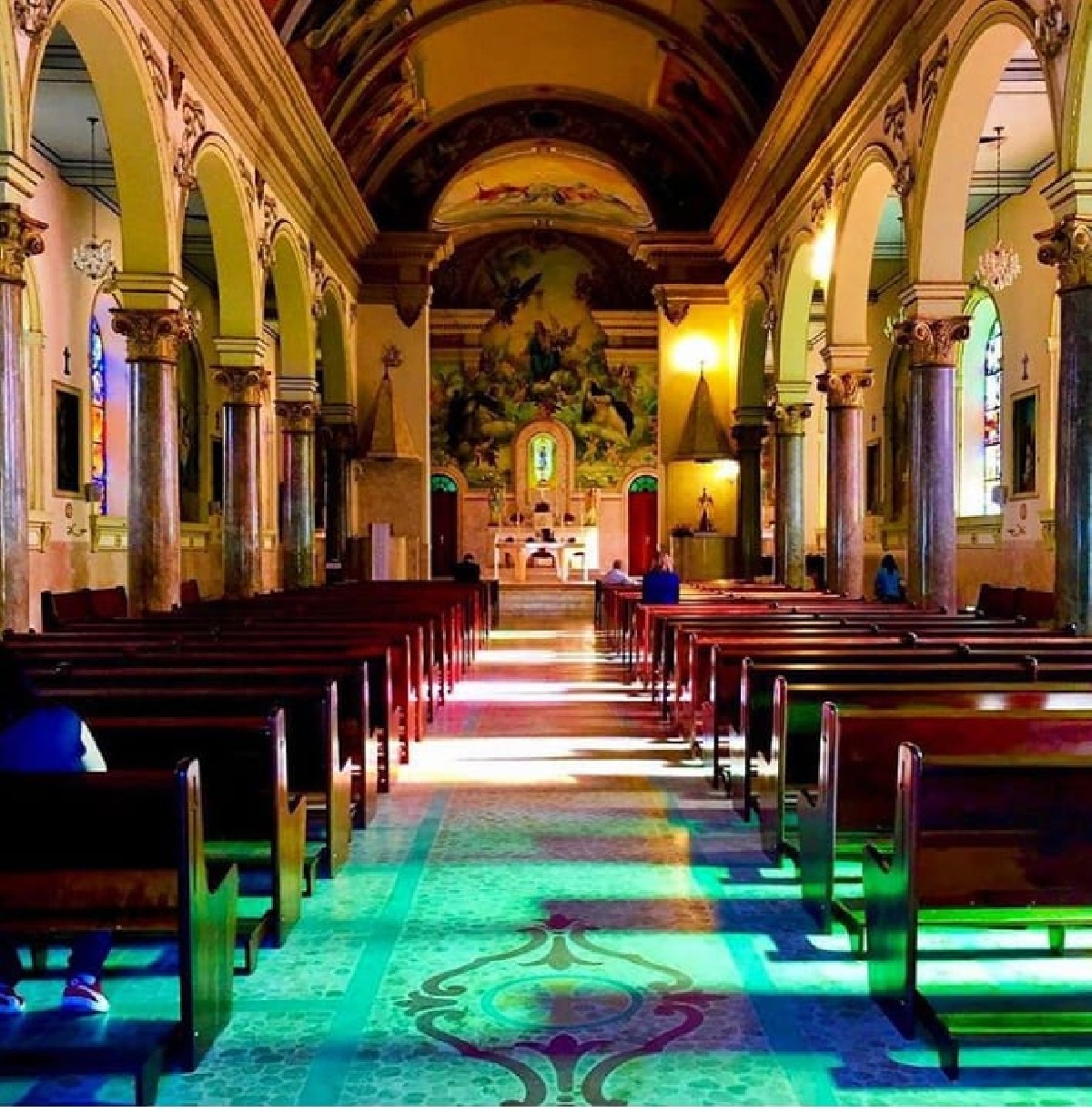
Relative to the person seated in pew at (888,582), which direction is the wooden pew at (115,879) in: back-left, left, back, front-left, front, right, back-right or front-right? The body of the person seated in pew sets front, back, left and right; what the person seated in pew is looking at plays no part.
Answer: back

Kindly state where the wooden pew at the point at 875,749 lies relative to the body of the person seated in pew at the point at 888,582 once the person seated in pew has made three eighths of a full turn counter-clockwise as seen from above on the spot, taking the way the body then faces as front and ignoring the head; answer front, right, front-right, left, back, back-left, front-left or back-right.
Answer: front-left

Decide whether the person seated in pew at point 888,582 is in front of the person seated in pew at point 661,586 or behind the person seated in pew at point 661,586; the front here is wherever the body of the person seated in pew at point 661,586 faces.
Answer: in front

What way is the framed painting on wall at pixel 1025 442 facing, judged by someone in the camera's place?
facing to the left of the viewer

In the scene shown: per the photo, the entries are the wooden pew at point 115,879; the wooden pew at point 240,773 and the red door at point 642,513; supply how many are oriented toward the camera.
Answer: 1

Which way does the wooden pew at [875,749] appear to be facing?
away from the camera

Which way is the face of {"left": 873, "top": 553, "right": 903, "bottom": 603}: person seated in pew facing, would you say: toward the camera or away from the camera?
away from the camera

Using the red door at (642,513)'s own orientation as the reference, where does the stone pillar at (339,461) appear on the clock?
The stone pillar is roughly at 1 o'clock from the red door.

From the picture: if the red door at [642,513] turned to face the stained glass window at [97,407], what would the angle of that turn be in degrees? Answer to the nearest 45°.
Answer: approximately 45° to its right

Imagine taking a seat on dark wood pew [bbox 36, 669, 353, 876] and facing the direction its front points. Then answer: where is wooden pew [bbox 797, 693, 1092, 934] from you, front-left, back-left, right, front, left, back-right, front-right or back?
back-right

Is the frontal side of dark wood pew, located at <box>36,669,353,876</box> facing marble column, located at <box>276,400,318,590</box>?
yes

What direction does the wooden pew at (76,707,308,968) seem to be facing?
away from the camera

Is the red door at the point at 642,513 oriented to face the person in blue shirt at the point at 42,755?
yes

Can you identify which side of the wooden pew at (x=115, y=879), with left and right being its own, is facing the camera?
back

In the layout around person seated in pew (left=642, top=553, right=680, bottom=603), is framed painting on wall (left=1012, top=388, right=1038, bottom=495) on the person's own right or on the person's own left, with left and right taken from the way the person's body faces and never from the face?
on the person's own right

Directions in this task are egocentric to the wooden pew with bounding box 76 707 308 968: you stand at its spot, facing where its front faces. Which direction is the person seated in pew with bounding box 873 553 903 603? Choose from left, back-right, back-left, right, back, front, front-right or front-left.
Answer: front-right
